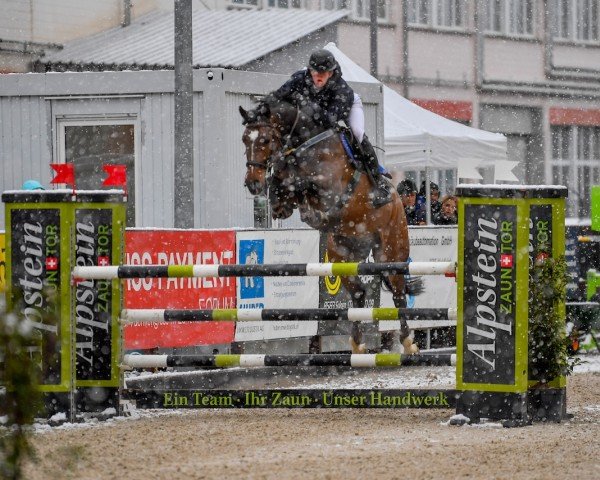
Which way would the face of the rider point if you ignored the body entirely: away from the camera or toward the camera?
toward the camera

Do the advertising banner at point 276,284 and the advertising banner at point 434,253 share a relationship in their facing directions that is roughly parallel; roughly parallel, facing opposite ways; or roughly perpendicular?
roughly parallel

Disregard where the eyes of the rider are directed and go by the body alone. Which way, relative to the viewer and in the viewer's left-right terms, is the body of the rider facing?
facing the viewer and to the left of the viewer

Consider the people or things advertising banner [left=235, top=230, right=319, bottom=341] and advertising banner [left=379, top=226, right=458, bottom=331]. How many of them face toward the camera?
2

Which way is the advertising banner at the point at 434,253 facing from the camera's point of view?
toward the camera

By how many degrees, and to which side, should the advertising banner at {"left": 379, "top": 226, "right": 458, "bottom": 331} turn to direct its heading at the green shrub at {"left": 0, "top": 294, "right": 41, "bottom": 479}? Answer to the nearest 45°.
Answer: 0° — it already faces it

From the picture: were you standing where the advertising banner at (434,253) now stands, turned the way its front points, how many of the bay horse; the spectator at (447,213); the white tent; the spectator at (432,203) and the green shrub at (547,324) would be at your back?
3

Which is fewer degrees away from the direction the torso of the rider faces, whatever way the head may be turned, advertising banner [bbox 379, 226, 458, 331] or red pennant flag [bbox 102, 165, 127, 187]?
the red pennant flag

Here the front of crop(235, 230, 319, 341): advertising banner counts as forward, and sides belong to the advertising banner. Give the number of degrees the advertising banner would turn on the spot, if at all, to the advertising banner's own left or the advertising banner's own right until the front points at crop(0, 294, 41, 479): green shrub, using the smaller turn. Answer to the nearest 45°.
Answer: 0° — it already faces it

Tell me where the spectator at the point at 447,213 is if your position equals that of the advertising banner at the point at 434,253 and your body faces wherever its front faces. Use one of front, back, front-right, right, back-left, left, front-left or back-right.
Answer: back

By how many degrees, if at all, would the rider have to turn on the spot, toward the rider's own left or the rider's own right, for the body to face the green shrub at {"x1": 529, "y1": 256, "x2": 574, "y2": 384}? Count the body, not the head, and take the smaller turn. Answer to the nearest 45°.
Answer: approximately 90° to the rider's own left

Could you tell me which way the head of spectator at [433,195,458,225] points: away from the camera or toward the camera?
toward the camera
